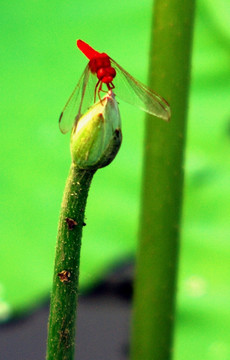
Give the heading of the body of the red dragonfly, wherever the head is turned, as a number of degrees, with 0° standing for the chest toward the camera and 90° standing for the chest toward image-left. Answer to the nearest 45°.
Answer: approximately 315°
